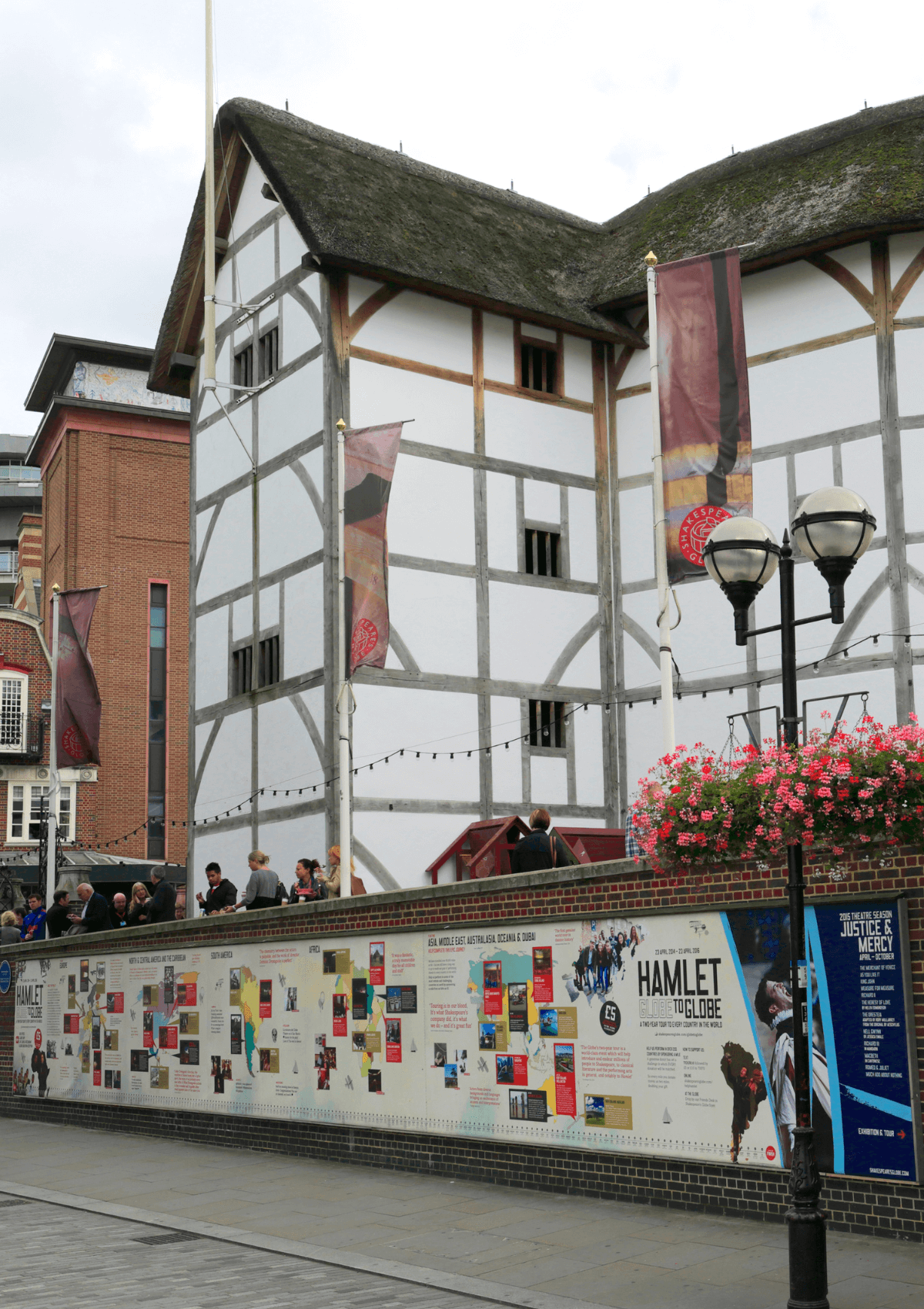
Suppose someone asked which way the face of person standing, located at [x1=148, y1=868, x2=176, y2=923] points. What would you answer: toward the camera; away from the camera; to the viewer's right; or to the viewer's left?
to the viewer's left

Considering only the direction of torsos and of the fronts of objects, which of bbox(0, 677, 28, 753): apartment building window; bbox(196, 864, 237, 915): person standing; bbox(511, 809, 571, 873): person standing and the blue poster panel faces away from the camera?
bbox(511, 809, 571, 873): person standing

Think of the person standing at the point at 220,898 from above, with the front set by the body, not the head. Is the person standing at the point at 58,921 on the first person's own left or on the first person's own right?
on the first person's own right

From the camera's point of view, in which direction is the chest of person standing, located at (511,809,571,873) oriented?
away from the camera

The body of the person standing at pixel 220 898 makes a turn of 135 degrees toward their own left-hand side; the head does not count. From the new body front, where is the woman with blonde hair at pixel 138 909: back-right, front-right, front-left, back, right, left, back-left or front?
back-left

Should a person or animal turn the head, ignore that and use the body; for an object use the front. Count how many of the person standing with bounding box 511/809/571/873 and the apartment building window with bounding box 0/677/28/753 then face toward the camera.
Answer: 1

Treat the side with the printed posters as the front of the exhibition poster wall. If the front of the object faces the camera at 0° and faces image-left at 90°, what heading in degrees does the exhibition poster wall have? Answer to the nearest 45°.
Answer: approximately 45°

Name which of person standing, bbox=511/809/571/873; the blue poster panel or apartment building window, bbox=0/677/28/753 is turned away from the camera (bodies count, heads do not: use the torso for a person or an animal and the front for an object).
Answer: the person standing

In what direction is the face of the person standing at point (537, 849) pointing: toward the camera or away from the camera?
away from the camera

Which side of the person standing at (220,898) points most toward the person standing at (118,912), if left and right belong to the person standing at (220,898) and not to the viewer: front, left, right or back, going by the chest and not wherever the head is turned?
right

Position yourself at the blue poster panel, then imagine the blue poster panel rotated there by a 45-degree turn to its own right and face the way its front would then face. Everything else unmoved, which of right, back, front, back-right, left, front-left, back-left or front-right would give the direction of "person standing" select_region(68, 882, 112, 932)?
front-right

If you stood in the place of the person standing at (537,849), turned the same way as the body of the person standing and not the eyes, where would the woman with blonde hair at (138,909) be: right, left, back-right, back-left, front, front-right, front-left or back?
front-left
